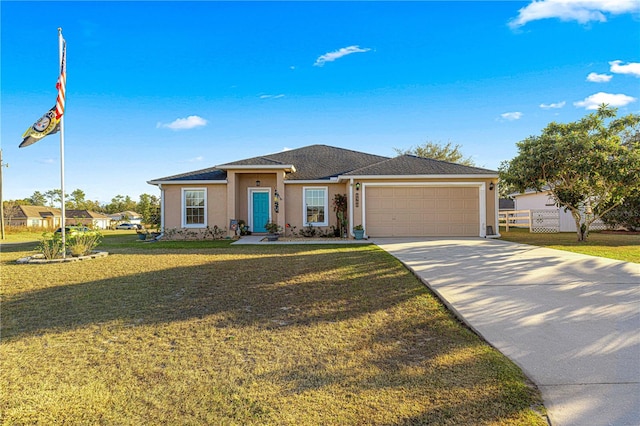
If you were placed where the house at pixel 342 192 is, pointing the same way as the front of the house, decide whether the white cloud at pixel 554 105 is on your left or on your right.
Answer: on your left

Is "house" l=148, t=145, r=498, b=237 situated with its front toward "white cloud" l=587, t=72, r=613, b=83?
no

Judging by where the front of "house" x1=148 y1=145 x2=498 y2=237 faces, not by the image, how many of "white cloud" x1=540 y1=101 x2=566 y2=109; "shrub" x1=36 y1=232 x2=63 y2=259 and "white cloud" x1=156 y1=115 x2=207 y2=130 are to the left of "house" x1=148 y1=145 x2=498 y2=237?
1

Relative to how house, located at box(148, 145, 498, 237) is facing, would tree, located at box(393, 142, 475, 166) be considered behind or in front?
behind

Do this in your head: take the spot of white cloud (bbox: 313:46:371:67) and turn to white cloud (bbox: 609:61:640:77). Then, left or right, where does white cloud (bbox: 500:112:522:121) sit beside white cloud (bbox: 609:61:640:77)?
left

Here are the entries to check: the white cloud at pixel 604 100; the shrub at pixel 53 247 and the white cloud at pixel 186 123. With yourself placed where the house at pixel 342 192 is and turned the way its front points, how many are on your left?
1

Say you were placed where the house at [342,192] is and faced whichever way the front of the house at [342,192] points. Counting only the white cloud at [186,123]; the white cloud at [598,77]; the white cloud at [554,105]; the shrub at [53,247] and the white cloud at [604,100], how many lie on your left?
3

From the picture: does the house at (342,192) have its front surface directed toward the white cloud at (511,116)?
no

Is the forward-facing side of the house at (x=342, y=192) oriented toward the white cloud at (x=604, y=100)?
no

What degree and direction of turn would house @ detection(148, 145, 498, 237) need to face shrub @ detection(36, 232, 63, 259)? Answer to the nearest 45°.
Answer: approximately 45° to its right

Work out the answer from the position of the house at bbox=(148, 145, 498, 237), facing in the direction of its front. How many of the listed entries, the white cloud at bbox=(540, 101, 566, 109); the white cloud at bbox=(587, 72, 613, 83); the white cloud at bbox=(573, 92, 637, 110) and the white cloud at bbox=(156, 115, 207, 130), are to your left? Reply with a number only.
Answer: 3

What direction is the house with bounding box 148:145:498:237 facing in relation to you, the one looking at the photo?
facing the viewer
